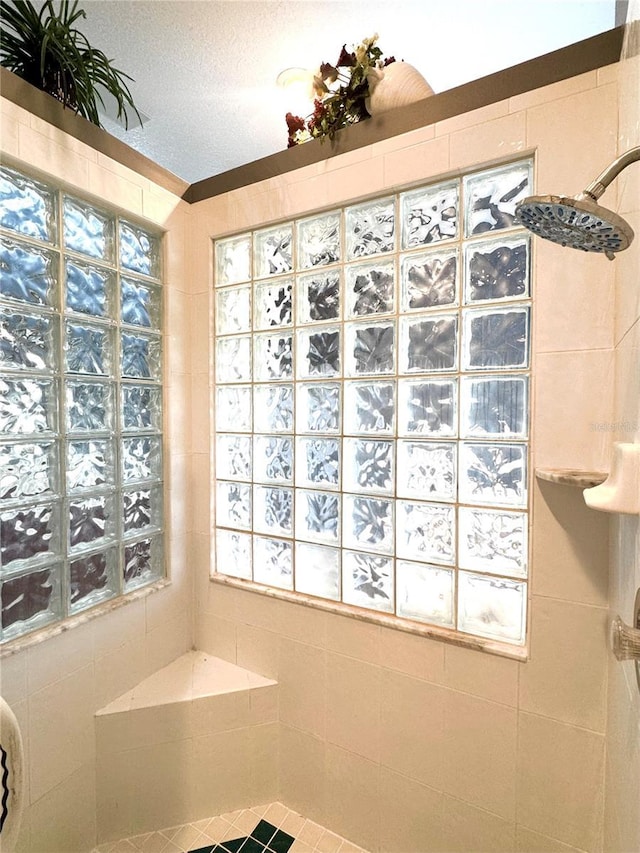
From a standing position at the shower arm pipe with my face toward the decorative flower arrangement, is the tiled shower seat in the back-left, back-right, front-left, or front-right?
front-left

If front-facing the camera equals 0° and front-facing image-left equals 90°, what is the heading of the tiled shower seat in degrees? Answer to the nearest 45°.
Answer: approximately 0°

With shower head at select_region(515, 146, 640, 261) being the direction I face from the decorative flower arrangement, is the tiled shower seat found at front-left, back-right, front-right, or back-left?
back-right

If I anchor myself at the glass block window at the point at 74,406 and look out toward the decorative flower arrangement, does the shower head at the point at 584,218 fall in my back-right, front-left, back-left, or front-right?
front-right

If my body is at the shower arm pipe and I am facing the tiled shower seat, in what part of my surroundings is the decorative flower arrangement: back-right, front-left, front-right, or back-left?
front-right
